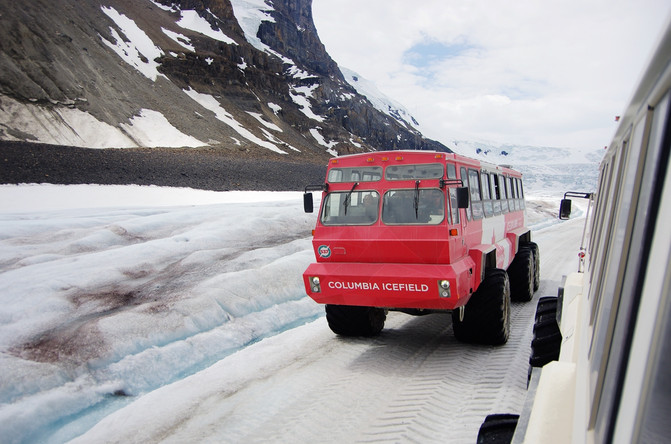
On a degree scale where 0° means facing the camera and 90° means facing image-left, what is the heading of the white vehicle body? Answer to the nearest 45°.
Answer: approximately 180°

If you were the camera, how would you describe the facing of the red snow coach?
facing the viewer and to the left of the viewer
